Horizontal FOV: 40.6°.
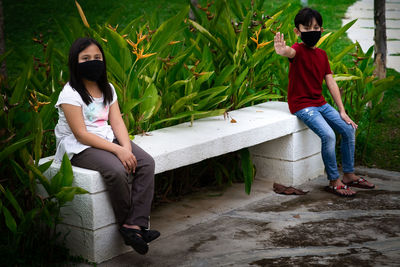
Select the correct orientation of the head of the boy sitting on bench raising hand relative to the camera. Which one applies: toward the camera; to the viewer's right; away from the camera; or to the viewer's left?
toward the camera

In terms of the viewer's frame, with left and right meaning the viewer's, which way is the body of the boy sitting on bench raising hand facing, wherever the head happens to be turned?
facing the viewer and to the right of the viewer

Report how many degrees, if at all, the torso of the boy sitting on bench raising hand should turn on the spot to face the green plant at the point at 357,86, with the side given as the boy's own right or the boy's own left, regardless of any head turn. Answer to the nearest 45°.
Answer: approximately 90° to the boy's own left
